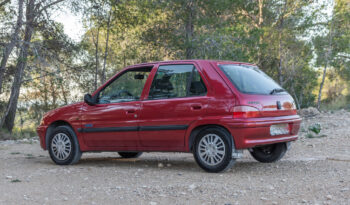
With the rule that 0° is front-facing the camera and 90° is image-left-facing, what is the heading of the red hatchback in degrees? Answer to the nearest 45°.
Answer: approximately 135°

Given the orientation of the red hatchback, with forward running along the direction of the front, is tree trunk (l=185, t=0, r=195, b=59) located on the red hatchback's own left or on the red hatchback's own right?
on the red hatchback's own right

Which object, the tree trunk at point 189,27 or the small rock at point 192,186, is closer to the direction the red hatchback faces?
the tree trunk

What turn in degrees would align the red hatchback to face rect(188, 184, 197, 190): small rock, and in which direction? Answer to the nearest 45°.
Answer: approximately 135° to its left
